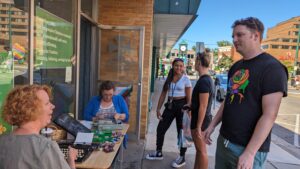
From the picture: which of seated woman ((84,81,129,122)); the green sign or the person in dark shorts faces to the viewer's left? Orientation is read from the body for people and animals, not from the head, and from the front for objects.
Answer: the person in dark shorts

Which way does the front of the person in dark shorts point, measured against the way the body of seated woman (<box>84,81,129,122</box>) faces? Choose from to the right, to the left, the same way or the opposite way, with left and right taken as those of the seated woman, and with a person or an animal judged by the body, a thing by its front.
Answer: to the right

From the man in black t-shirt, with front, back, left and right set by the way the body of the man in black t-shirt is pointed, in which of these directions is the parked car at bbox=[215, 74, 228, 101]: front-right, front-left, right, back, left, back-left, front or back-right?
back-right

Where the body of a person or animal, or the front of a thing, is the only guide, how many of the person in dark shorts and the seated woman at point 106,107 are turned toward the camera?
1

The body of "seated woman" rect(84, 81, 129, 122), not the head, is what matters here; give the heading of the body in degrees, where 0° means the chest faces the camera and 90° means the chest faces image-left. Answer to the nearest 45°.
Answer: approximately 0°

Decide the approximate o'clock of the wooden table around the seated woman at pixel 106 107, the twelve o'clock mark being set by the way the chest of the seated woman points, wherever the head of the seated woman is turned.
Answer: The wooden table is roughly at 12 o'clock from the seated woman.

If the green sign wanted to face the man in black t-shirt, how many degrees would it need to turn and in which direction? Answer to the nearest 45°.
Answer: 0° — it already faces them

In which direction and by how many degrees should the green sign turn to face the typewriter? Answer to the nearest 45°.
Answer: approximately 45° to its right

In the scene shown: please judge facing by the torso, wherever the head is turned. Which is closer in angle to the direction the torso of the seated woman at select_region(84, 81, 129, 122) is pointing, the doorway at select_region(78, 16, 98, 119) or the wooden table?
the wooden table

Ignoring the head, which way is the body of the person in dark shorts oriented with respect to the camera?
to the viewer's left

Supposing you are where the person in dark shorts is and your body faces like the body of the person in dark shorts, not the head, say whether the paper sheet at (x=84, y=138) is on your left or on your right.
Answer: on your left

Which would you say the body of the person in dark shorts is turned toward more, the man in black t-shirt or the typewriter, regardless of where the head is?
the typewriter
